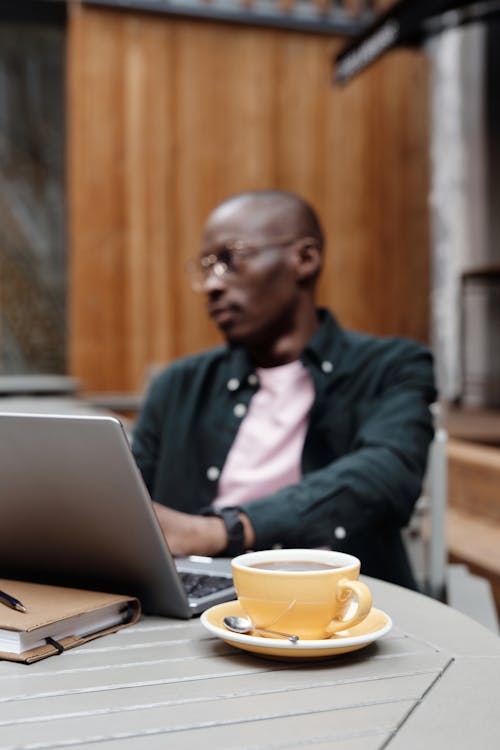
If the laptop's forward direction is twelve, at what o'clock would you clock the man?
The man is roughly at 11 o'clock from the laptop.

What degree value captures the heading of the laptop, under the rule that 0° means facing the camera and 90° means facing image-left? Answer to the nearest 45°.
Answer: approximately 225°

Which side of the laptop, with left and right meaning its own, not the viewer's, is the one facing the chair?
front
